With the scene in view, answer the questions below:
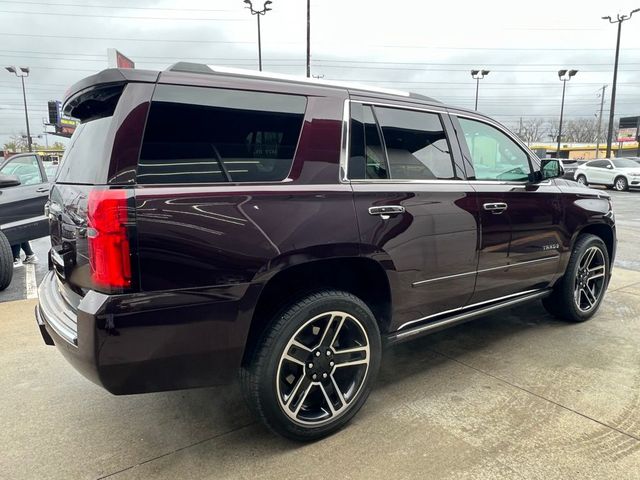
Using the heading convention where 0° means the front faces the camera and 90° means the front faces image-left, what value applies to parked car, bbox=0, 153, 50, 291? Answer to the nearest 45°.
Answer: approximately 45°

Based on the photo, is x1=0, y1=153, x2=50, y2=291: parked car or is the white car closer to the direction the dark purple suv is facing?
the white car

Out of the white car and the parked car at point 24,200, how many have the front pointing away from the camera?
0

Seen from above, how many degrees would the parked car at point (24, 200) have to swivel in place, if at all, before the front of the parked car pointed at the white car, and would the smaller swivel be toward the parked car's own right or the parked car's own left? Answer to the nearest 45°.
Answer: approximately 135° to the parked car's own left

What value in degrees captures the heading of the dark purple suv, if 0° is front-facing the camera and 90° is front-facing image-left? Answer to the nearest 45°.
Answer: approximately 225°

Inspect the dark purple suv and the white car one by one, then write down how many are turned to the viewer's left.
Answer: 0
